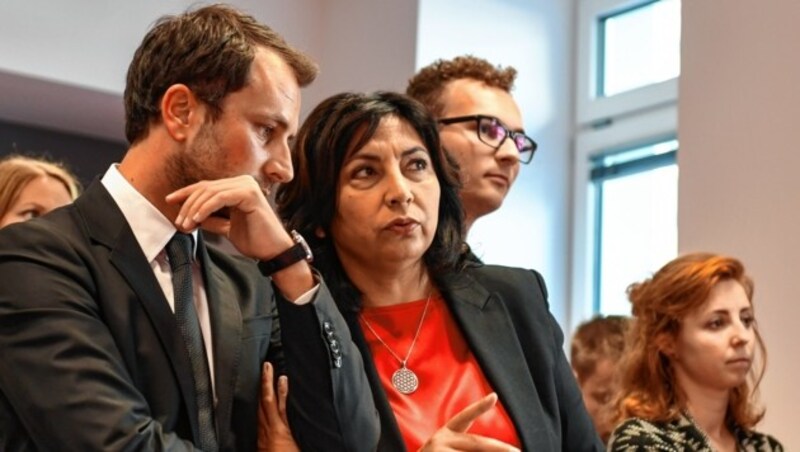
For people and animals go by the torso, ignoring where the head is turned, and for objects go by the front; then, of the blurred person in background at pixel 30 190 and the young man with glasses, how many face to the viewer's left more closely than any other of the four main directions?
0

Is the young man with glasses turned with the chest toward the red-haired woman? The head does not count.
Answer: no

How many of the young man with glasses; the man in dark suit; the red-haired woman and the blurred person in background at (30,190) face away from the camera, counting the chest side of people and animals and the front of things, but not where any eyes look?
0

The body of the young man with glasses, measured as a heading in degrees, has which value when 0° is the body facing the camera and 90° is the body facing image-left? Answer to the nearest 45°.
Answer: approximately 315°

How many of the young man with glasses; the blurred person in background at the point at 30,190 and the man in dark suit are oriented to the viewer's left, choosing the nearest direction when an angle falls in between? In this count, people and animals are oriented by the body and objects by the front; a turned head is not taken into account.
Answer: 0

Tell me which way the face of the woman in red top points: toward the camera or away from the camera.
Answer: toward the camera

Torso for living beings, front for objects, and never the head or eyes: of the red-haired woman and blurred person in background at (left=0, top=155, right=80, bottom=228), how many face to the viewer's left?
0

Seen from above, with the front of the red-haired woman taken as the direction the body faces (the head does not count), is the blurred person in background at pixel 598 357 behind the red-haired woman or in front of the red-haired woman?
behind

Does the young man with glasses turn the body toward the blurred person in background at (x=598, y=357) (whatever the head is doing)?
no

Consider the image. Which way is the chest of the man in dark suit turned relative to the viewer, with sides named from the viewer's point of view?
facing the viewer and to the right of the viewer

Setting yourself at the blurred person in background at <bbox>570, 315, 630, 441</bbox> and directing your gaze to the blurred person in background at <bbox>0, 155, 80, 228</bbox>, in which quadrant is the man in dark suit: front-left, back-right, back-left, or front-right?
front-left

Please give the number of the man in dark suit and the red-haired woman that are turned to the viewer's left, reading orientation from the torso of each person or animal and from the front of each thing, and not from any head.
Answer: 0

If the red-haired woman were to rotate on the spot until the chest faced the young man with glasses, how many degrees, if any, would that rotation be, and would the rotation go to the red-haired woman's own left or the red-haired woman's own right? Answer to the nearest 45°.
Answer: approximately 90° to the red-haired woman's own right

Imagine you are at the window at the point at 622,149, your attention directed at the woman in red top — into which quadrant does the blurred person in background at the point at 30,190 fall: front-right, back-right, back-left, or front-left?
front-right

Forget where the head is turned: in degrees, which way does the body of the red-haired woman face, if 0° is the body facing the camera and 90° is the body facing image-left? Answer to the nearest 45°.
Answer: approximately 315°
